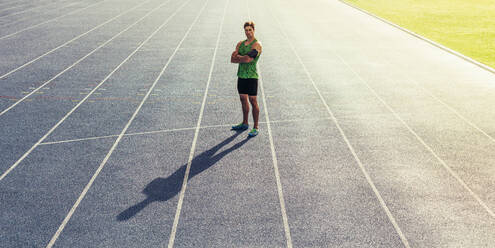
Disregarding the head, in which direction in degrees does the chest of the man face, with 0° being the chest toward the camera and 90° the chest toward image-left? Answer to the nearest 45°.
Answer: approximately 45°
